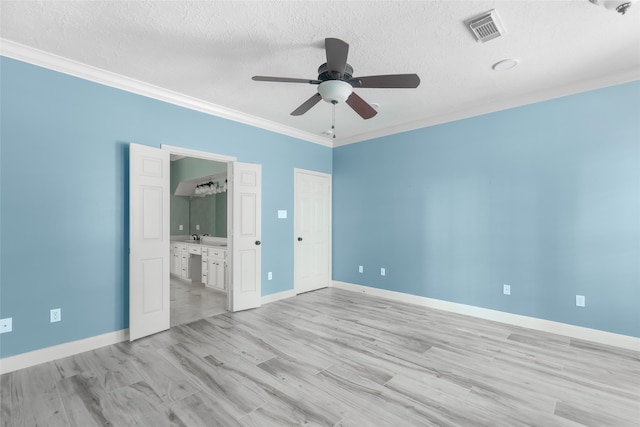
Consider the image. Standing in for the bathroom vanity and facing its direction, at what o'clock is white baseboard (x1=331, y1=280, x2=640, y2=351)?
The white baseboard is roughly at 9 o'clock from the bathroom vanity.

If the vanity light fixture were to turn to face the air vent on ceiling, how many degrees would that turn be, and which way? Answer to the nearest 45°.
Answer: approximately 45° to its left

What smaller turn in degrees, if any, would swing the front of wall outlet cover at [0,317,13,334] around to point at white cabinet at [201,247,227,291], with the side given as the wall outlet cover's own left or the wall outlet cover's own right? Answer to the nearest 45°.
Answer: approximately 90° to the wall outlet cover's own left

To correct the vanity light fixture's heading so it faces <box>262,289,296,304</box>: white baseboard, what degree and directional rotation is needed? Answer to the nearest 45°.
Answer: approximately 90° to its left

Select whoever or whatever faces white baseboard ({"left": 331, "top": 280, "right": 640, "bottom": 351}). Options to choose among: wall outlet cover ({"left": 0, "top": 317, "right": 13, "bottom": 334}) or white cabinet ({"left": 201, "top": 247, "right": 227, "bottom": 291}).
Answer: the wall outlet cover

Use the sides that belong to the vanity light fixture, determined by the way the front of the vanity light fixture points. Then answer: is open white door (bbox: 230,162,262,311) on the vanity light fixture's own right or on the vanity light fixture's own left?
on the vanity light fixture's own left

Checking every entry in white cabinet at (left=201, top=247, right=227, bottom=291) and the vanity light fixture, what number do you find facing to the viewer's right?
0

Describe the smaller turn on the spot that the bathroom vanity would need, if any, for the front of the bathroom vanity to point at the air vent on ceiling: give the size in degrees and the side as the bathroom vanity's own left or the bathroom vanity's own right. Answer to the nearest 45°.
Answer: approximately 90° to the bathroom vanity's own left

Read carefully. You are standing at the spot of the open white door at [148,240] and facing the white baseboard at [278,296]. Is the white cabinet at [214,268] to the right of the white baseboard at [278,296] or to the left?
left

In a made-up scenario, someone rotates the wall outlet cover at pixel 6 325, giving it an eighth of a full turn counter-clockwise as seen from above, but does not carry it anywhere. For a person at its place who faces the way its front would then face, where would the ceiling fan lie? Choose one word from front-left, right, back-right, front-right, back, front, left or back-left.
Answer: front-right

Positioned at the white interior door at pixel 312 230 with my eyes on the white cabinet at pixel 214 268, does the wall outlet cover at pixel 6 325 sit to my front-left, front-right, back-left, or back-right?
front-left

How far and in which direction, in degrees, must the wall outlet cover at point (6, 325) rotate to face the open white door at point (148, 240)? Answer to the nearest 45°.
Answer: approximately 45° to its left

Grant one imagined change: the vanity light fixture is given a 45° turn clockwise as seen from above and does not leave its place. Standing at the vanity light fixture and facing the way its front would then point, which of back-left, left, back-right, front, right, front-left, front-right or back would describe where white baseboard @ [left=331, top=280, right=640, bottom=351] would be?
back-left

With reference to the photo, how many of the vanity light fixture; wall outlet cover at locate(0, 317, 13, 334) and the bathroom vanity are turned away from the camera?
0

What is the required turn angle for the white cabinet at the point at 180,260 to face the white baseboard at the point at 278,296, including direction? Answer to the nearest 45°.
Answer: approximately 90° to its left
